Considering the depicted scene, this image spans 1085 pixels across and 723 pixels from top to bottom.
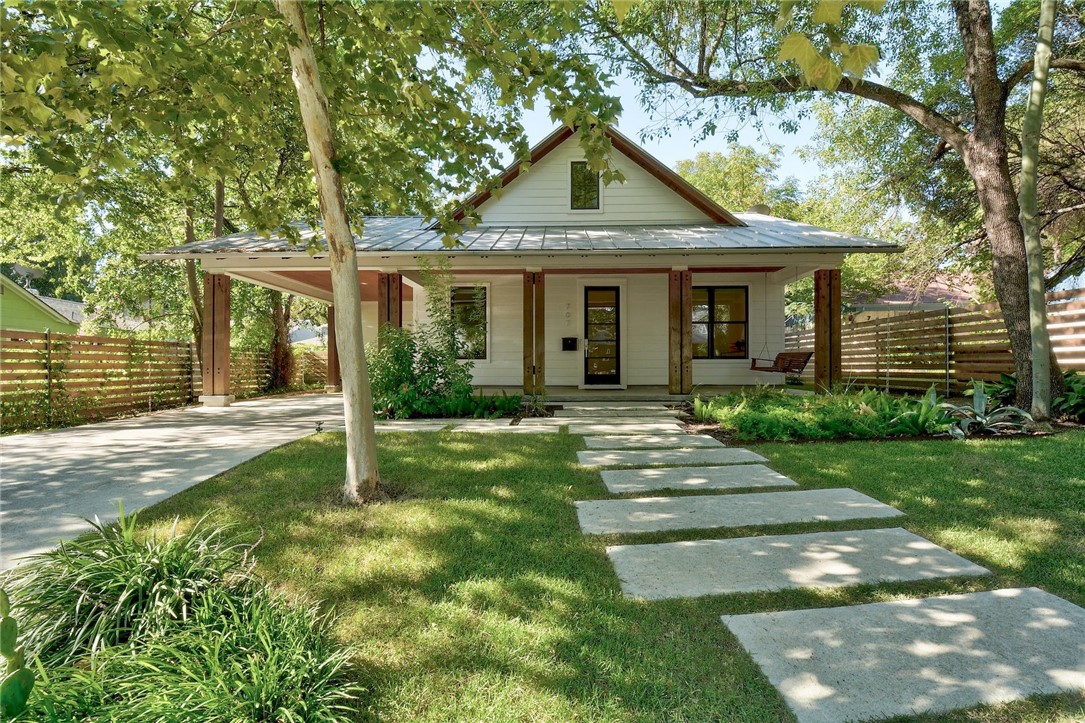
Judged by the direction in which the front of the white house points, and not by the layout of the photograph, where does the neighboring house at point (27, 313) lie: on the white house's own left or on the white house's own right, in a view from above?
on the white house's own right

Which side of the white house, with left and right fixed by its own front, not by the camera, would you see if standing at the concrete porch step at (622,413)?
front

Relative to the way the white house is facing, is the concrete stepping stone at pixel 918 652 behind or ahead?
ahead

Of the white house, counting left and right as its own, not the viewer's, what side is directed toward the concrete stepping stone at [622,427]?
front

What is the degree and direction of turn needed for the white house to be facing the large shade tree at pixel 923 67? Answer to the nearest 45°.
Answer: approximately 45° to its left

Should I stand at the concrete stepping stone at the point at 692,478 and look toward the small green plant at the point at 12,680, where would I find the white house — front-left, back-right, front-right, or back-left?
back-right

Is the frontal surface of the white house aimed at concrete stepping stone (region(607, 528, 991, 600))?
yes

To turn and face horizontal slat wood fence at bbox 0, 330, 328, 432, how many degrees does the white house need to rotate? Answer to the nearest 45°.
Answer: approximately 90° to its right

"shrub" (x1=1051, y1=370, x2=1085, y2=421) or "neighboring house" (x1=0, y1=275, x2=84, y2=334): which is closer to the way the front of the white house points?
the shrub

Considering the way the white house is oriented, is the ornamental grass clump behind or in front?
in front

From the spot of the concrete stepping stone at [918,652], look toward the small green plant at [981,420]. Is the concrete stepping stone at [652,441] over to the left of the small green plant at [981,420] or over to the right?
left

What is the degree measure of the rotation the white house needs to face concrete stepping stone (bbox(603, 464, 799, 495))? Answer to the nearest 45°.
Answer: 0° — it already faces it

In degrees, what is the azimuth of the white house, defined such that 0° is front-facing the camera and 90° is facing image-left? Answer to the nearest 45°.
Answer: approximately 0°

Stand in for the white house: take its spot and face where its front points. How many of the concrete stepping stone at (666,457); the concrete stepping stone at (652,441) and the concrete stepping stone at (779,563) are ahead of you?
3
